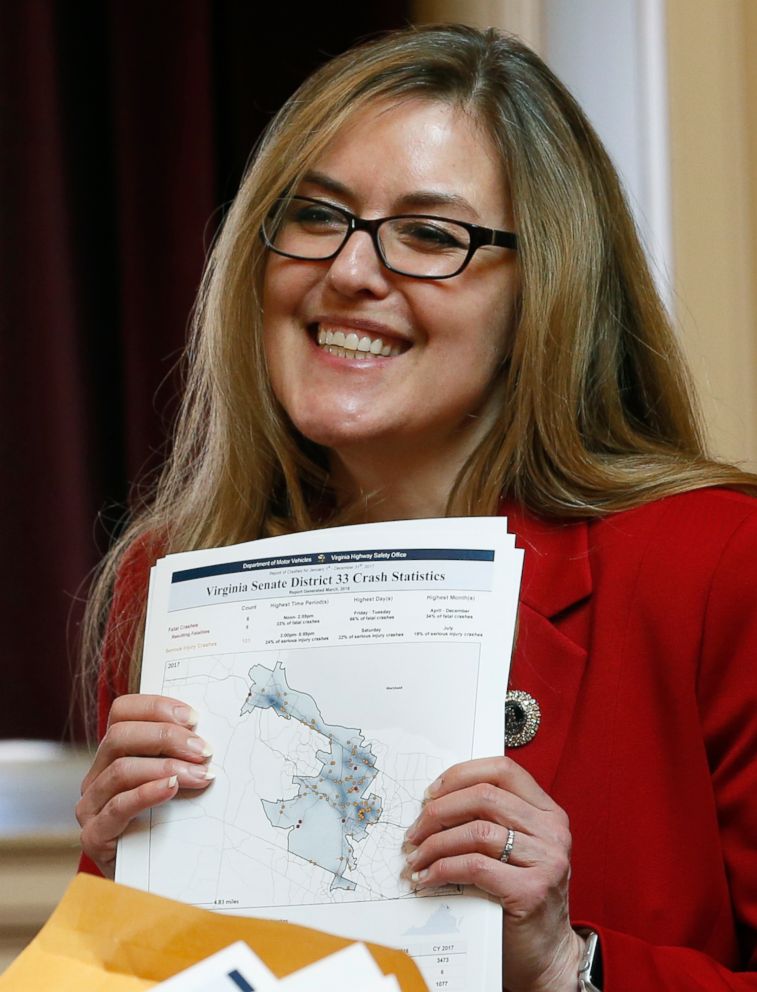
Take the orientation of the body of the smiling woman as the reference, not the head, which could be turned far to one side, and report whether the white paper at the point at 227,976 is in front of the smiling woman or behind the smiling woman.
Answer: in front

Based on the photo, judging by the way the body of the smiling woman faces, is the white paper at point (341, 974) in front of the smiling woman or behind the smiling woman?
in front
